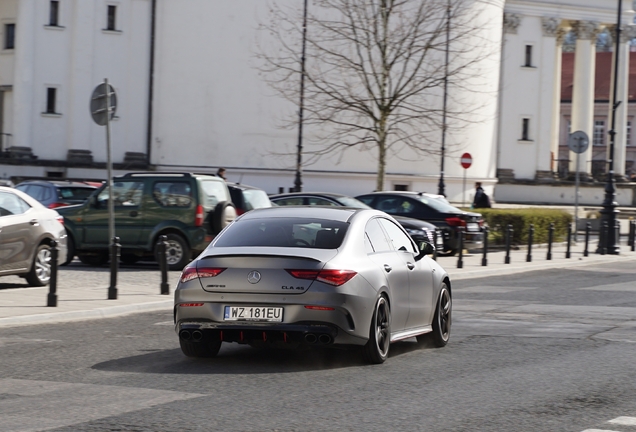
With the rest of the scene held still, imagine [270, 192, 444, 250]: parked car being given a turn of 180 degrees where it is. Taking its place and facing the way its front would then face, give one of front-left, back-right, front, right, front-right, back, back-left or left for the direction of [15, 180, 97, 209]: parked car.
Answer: front-left

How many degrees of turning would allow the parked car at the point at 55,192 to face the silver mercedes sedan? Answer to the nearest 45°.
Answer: approximately 135° to its left

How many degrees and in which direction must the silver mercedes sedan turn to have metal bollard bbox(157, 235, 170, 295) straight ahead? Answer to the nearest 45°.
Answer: approximately 45° to its left

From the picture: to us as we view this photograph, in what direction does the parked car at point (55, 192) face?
facing away from the viewer and to the left of the viewer

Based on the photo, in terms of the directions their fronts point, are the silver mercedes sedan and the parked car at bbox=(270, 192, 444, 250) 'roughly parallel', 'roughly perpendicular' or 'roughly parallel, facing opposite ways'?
roughly perpendicular

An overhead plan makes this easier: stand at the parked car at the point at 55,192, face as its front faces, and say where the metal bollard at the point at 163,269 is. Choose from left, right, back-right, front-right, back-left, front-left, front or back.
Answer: back-left

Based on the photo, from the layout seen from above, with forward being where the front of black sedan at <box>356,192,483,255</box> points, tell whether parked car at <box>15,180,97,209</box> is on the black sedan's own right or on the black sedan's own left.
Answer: on the black sedan's own left

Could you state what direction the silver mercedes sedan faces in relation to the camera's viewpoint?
facing away from the viewer and to the right of the viewer

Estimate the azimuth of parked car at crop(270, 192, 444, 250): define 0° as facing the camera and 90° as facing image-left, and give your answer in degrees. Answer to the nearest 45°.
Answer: approximately 315°

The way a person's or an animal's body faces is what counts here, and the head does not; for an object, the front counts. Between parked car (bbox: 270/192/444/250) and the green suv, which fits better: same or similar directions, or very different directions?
very different directions
